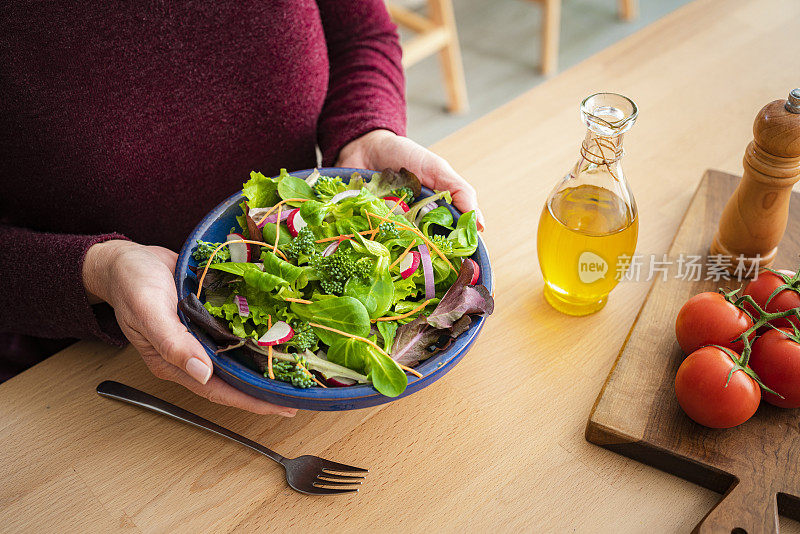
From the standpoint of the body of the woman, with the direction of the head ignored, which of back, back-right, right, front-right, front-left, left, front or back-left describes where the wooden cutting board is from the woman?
front

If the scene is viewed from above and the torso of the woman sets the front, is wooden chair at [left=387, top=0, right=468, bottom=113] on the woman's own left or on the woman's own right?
on the woman's own left

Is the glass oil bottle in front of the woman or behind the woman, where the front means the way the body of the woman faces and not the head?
in front

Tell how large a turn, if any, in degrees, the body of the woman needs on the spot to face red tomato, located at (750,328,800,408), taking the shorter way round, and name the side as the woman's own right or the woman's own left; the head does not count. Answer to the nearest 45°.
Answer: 0° — they already face it
